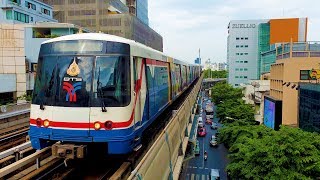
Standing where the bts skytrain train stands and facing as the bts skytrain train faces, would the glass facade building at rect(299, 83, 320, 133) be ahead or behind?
behind

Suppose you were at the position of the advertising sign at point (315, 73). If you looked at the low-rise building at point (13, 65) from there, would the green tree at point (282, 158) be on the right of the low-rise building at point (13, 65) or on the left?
left

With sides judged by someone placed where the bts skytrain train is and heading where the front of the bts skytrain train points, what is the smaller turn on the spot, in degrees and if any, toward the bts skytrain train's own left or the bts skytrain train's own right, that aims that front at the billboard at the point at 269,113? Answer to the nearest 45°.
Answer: approximately 180°

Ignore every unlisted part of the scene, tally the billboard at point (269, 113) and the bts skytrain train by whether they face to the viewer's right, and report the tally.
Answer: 0

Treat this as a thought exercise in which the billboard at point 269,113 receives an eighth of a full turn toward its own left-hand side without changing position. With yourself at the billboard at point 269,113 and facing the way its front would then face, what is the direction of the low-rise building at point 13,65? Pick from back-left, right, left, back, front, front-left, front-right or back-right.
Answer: front-right

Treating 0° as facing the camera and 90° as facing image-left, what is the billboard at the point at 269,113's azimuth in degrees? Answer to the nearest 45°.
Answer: approximately 45°

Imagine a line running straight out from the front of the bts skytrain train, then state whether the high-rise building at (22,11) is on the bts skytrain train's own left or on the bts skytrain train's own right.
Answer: on the bts skytrain train's own right

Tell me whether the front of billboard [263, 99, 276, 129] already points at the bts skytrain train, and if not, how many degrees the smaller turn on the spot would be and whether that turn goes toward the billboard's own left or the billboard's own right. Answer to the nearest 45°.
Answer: approximately 45° to the billboard's own left

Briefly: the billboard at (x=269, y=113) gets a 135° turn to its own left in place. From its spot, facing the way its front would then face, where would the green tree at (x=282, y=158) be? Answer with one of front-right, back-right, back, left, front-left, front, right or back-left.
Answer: right

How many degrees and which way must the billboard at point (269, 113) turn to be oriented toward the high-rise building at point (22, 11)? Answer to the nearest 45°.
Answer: approximately 45° to its right

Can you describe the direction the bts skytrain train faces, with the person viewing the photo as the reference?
facing the viewer and to the left of the viewer
